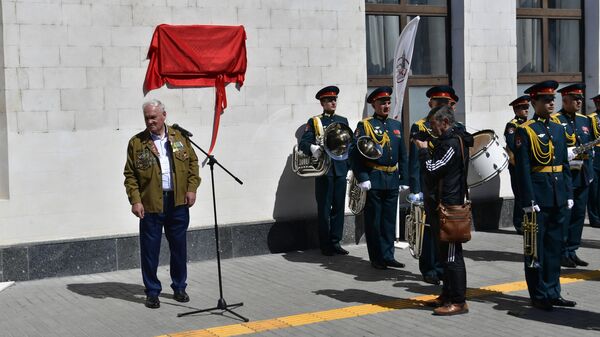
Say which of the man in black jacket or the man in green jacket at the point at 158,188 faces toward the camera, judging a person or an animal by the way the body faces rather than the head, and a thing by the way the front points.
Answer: the man in green jacket

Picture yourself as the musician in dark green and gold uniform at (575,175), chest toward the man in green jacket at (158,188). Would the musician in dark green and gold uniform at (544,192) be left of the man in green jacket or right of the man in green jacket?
left

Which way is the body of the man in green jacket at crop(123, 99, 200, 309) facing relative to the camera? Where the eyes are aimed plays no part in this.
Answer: toward the camera

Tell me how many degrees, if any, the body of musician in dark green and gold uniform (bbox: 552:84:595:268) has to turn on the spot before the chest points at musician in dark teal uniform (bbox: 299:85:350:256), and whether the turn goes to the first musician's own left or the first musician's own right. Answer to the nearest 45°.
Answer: approximately 135° to the first musician's own right

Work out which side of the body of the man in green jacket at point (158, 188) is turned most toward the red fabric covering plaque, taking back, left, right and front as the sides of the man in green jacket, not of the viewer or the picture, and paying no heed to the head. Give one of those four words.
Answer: back

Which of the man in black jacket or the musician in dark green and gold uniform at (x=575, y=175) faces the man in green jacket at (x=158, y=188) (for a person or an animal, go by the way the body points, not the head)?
the man in black jacket

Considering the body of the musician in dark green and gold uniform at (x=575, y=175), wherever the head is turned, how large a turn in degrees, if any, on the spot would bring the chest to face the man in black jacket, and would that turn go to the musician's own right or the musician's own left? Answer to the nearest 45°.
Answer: approximately 45° to the musician's own right

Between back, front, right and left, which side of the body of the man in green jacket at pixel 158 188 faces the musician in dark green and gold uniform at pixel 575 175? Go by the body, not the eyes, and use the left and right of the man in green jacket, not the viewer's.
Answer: left

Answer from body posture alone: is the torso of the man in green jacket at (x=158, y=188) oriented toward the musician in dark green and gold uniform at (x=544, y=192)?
no

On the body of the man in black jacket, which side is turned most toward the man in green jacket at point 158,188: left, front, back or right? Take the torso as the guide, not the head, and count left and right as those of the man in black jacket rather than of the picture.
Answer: front

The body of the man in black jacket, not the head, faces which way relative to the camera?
to the viewer's left

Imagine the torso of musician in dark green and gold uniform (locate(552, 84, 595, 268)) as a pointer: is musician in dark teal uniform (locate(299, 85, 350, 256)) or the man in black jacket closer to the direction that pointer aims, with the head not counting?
the man in black jacket

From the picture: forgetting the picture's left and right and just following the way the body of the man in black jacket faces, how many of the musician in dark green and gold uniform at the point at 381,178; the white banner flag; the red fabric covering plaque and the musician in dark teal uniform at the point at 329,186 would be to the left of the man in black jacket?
0

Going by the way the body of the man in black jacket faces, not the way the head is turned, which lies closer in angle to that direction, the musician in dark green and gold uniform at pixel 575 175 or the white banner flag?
the white banner flag

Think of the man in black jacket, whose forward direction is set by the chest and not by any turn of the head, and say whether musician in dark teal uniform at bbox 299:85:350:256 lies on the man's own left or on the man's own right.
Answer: on the man's own right

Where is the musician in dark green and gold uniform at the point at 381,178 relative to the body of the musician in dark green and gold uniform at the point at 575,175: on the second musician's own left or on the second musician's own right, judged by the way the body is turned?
on the second musician's own right

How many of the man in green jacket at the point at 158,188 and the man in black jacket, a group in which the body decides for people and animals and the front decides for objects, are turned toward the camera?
1

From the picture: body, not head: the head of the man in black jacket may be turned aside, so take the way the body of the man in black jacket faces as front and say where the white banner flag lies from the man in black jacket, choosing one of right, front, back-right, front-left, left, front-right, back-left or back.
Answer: right

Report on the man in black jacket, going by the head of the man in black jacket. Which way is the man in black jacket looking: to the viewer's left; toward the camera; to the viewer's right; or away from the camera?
to the viewer's left
